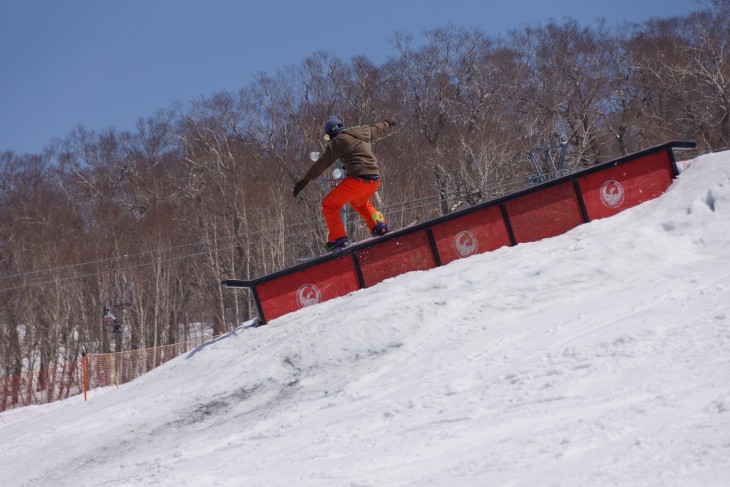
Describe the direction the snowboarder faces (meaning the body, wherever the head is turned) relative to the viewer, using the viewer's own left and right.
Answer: facing away from the viewer and to the left of the viewer
